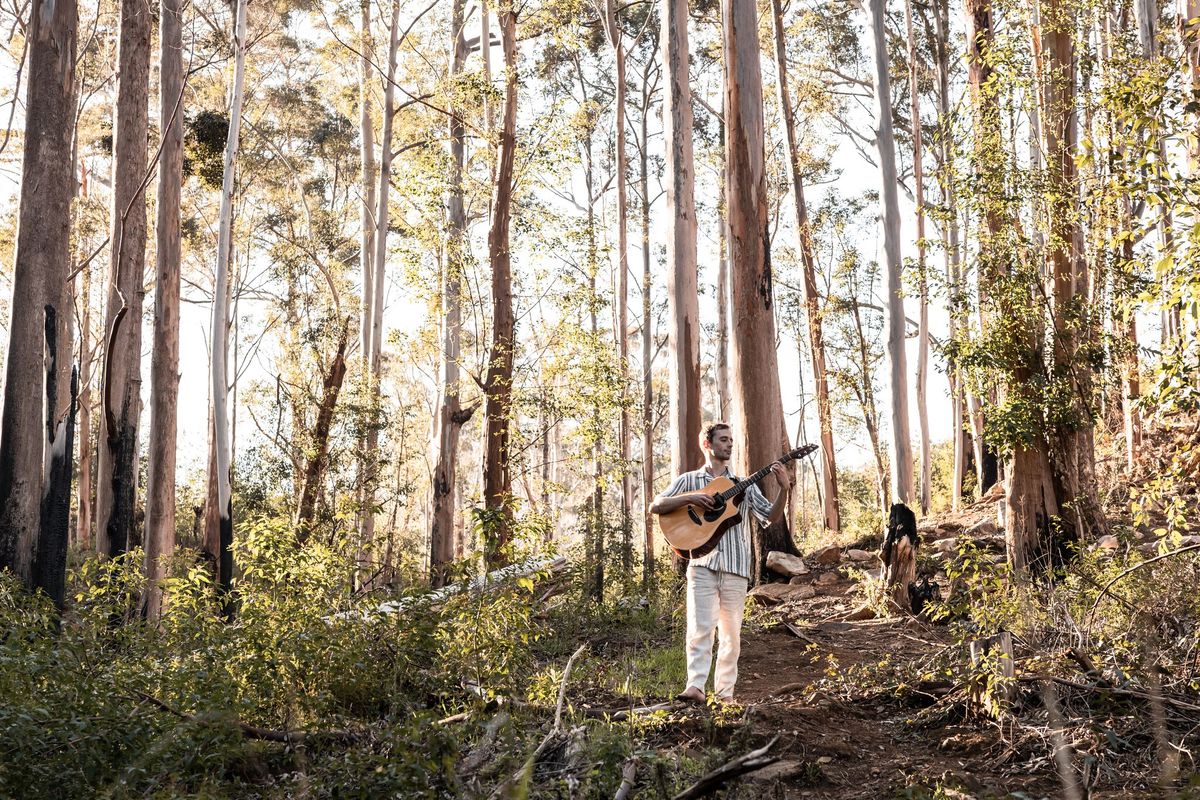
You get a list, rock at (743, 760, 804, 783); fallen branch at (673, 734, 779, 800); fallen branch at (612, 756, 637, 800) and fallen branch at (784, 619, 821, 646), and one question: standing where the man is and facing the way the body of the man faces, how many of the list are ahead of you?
3

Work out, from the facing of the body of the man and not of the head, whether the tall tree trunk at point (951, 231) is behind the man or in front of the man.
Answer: behind

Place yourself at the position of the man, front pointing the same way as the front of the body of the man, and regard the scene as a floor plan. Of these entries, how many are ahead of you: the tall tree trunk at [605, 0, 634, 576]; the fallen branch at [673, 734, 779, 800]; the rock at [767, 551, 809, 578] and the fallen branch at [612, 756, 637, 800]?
2

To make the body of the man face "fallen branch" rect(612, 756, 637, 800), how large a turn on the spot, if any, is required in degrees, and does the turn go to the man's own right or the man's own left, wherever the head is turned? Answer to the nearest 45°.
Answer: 0° — they already face it

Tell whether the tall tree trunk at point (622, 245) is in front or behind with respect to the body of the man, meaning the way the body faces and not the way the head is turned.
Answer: behind

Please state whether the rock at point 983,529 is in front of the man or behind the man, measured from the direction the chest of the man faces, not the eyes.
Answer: behind

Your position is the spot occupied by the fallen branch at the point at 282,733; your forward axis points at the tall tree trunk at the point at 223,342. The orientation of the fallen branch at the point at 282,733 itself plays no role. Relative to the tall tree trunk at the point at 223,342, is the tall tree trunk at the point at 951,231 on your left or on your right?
right

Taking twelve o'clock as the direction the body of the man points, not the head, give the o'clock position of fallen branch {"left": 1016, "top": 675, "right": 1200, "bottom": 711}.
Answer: The fallen branch is roughly at 10 o'clock from the man.

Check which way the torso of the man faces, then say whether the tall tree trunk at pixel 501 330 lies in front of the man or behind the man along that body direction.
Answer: behind

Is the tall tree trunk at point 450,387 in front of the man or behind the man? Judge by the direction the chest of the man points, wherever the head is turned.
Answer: behind

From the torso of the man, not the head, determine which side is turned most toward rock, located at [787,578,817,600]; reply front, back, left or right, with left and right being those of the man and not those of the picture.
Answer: back

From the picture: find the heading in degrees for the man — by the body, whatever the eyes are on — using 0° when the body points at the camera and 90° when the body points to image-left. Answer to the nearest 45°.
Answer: approximately 0°

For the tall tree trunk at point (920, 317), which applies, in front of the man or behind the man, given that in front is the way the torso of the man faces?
behind

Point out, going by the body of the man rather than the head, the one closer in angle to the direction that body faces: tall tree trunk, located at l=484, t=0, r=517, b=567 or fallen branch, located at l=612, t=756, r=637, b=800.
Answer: the fallen branch

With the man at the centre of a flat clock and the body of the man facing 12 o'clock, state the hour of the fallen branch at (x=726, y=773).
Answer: The fallen branch is roughly at 12 o'clock from the man.
